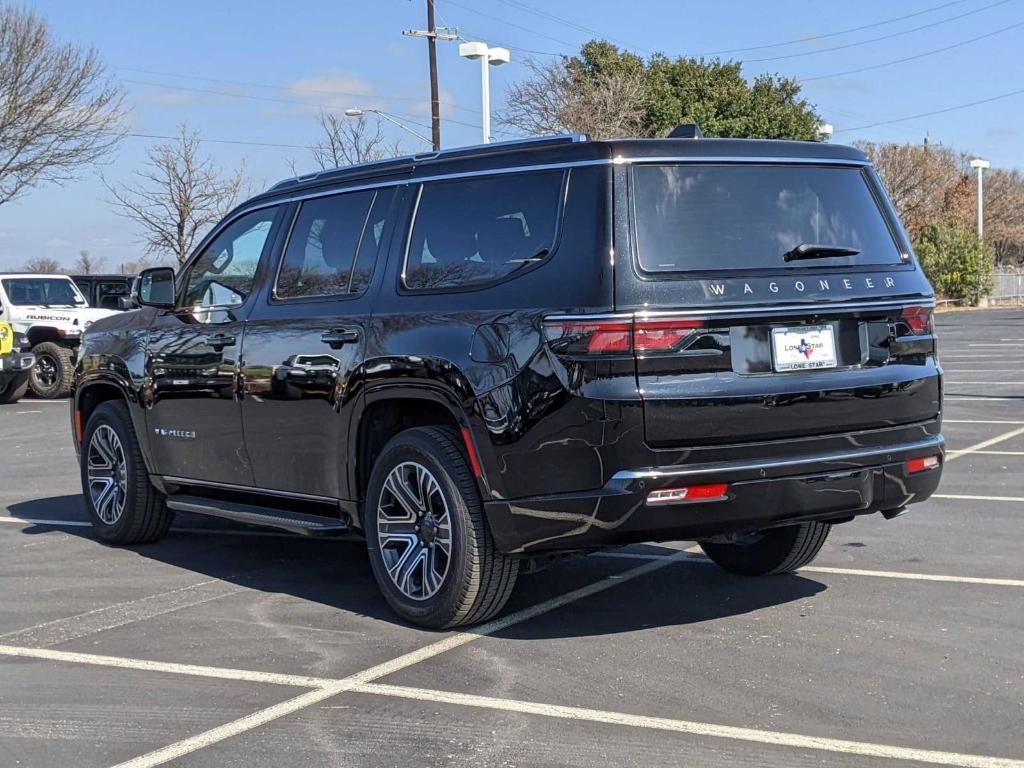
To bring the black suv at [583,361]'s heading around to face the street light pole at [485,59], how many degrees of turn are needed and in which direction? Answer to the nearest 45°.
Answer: approximately 45° to its right

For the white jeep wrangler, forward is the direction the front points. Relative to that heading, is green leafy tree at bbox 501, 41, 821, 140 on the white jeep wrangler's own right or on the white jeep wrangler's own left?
on the white jeep wrangler's own left

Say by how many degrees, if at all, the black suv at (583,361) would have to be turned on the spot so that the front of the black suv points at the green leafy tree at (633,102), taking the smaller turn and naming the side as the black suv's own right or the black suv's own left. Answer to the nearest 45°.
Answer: approximately 45° to the black suv's own right

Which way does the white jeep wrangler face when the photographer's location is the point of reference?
facing the viewer and to the right of the viewer

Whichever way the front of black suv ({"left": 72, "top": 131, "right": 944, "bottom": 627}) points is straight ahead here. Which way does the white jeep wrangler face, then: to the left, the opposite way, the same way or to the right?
the opposite way

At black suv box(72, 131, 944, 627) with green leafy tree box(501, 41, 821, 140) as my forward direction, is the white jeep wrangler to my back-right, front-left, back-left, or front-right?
front-left

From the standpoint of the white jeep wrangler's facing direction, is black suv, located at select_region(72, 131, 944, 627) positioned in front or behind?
in front

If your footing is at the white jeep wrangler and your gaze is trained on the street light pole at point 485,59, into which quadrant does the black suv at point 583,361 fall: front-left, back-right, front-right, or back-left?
back-right

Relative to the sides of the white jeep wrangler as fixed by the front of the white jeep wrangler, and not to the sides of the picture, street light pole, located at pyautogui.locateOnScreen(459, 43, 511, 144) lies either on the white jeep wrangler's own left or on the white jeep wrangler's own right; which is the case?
on the white jeep wrangler's own left

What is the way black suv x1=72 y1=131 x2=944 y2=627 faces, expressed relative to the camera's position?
facing away from the viewer and to the left of the viewer

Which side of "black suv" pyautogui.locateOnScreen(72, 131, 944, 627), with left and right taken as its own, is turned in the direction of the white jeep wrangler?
front
